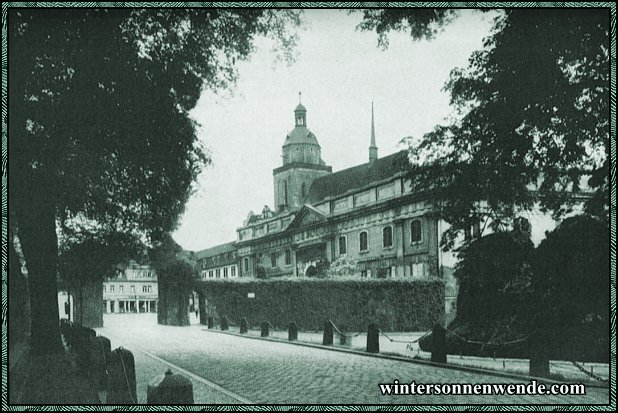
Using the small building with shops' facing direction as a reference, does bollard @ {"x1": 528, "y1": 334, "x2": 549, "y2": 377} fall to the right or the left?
on its left

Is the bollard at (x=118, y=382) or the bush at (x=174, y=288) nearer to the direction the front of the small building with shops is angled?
the bollard

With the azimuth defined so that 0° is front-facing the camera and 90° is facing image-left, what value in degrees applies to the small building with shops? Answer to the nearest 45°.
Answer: approximately 0°

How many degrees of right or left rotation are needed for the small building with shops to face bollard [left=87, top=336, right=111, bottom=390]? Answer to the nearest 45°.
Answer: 0° — it already faces it

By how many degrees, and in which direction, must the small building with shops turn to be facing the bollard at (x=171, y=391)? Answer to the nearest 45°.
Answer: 0° — it already faces it
